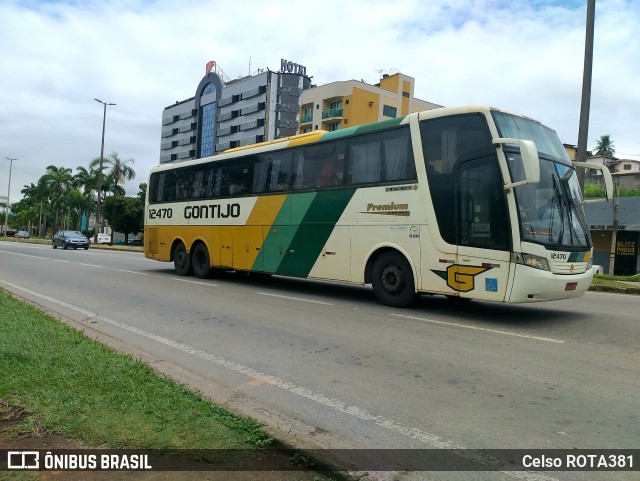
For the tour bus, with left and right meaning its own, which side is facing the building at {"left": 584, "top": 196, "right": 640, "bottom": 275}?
left

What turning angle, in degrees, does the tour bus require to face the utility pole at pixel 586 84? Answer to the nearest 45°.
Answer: approximately 90° to its left

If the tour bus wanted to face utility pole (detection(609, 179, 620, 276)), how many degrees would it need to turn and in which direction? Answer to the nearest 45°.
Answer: approximately 90° to its left

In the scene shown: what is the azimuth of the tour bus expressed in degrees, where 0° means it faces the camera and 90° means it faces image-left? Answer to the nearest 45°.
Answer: approximately 315°
